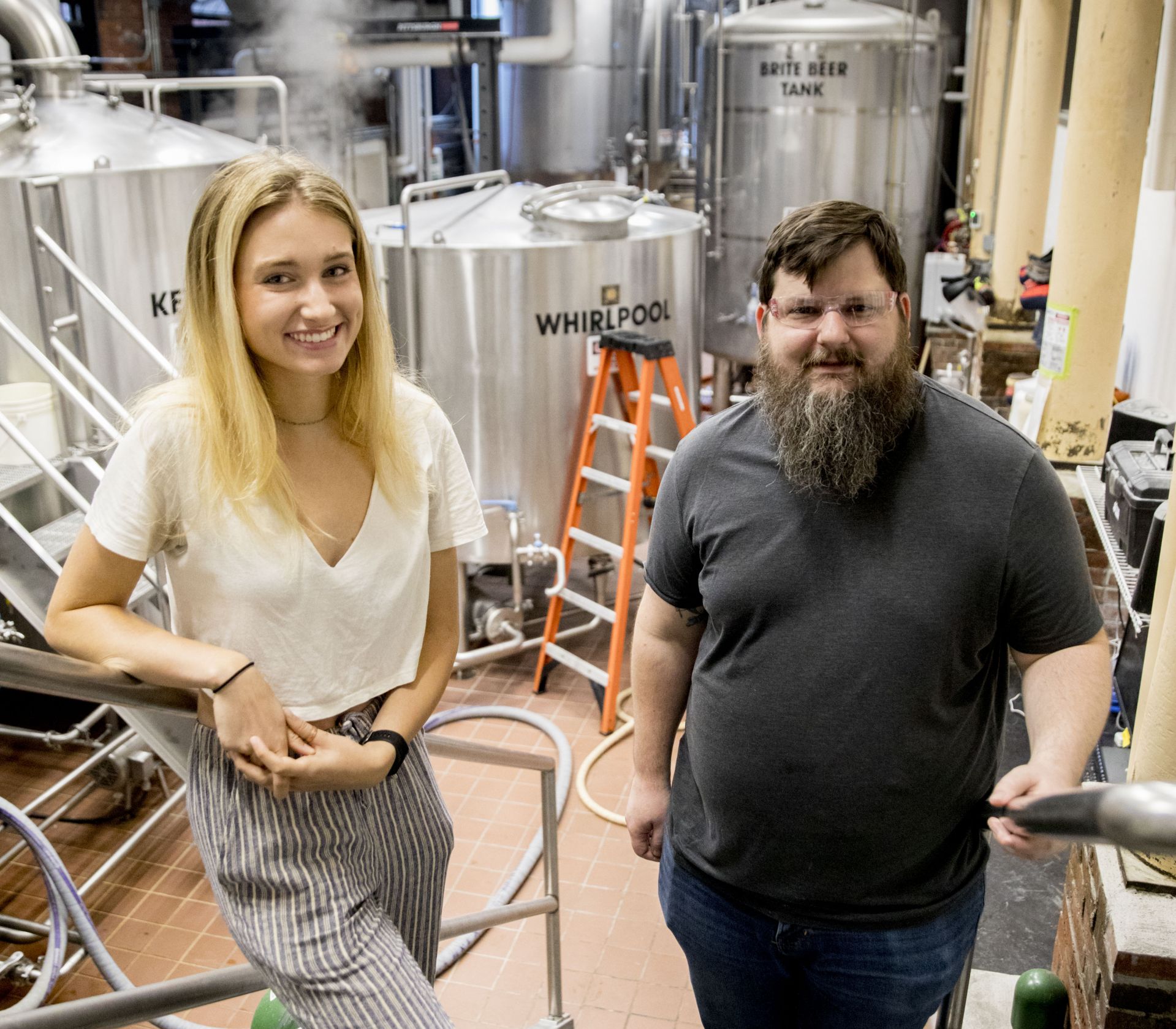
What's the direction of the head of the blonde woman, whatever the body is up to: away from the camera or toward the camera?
toward the camera

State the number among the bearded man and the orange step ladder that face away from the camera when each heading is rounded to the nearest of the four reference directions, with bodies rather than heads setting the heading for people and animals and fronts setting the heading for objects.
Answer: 0

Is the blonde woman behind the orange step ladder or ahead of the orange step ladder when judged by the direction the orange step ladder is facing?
ahead

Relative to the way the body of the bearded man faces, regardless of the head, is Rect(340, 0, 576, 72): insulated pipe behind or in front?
behind

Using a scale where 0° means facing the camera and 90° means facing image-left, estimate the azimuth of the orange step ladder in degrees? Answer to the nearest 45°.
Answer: approximately 45°

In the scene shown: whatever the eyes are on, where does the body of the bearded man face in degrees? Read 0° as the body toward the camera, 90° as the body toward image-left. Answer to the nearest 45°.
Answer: approximately 0°

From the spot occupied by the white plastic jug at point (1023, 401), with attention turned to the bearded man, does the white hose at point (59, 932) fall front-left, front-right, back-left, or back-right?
front-right

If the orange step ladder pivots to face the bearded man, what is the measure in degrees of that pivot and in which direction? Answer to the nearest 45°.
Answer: approximately 45° to its left

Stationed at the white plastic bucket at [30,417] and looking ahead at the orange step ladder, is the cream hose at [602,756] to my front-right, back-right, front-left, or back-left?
front-right

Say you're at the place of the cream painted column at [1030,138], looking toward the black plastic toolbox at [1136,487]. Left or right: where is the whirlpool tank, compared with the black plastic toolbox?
right

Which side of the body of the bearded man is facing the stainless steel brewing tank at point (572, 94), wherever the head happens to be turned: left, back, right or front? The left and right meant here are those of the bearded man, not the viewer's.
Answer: back

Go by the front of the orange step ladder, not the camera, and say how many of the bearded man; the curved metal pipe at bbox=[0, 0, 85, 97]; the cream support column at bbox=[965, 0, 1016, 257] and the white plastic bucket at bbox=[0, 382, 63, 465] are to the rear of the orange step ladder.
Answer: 1

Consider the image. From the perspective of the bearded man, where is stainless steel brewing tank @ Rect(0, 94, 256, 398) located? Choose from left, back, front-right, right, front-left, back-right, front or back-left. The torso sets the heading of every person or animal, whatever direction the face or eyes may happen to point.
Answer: back-right

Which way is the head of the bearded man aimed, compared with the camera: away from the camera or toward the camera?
toward the camera

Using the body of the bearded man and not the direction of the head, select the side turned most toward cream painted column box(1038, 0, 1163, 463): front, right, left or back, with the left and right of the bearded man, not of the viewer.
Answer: back

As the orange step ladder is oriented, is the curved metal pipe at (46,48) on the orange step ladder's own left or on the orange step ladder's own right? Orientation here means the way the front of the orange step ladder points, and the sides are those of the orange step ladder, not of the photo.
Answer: on the orange step ladder's own right
